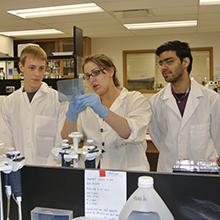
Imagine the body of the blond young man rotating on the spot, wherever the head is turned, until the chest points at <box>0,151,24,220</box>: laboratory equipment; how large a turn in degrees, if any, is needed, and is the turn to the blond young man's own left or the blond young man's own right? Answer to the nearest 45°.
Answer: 0° — they already face it

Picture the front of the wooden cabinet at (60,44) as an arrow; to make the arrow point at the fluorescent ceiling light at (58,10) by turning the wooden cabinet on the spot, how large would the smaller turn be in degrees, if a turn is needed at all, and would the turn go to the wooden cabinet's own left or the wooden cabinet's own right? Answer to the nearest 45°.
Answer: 0° — it already faces it

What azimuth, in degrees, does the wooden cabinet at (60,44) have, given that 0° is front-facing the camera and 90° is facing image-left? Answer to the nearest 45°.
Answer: approximately 0°

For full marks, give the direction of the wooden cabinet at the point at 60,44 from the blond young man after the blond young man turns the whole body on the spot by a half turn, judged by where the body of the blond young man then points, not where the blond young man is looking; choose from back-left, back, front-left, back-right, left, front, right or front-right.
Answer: front

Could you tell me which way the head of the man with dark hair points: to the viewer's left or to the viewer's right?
to the viewer's left

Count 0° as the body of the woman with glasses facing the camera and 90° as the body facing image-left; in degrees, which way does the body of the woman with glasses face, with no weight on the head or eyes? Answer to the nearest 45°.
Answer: approximately 45°
